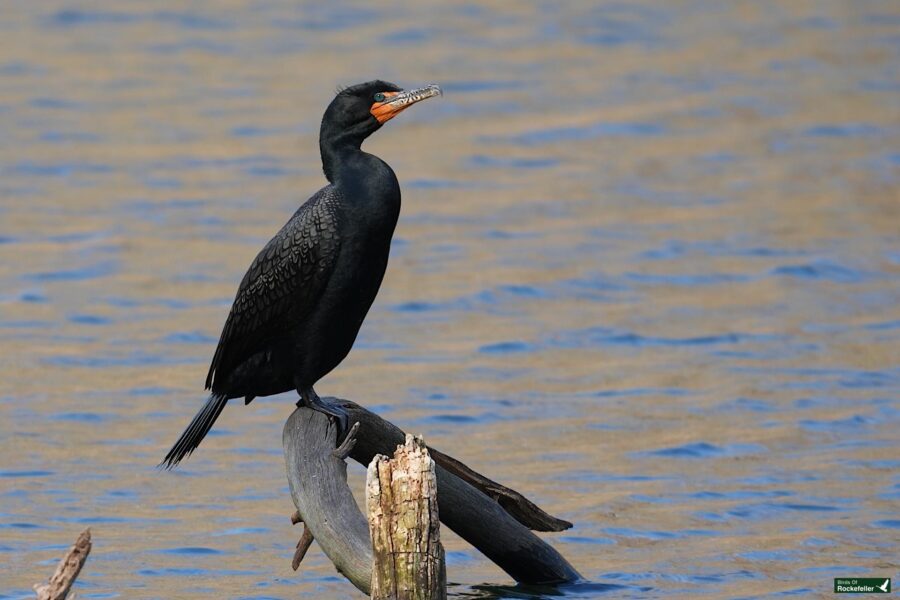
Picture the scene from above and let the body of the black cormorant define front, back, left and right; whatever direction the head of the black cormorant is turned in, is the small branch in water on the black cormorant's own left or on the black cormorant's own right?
on the black cormorant's own right

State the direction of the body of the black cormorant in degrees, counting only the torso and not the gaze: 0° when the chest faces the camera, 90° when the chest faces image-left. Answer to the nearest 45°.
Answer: approximately 270°
